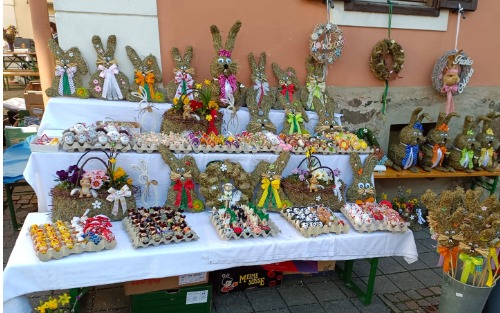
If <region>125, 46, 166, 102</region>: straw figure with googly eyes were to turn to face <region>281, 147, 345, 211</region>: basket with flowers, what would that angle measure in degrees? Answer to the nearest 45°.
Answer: approximately 45° to its left

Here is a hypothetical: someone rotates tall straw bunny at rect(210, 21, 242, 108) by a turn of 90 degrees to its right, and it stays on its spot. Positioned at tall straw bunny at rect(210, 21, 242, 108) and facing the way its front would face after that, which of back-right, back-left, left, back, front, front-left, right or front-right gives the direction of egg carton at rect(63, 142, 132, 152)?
front-left

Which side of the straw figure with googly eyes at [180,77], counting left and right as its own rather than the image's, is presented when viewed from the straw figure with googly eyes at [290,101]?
left

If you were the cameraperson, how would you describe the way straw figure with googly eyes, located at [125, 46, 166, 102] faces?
facing the viewer

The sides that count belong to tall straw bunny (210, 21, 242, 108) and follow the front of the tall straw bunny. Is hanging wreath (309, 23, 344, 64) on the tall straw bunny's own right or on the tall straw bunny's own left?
on the tall straw bunny's own left

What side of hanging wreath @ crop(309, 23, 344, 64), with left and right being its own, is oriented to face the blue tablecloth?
right

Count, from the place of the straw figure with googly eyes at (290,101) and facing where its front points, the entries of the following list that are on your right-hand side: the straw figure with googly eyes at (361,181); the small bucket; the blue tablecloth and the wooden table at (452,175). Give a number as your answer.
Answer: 1

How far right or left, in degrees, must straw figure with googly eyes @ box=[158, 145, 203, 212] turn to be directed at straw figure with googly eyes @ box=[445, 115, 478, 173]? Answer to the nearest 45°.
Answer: approximately 90° to its left

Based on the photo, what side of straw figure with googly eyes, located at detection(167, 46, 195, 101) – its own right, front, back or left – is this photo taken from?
front

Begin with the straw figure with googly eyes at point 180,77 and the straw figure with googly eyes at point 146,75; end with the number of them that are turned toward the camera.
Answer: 2

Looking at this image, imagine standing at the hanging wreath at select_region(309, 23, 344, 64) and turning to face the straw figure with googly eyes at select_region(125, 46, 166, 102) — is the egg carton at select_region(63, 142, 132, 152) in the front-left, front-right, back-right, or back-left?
front-left
